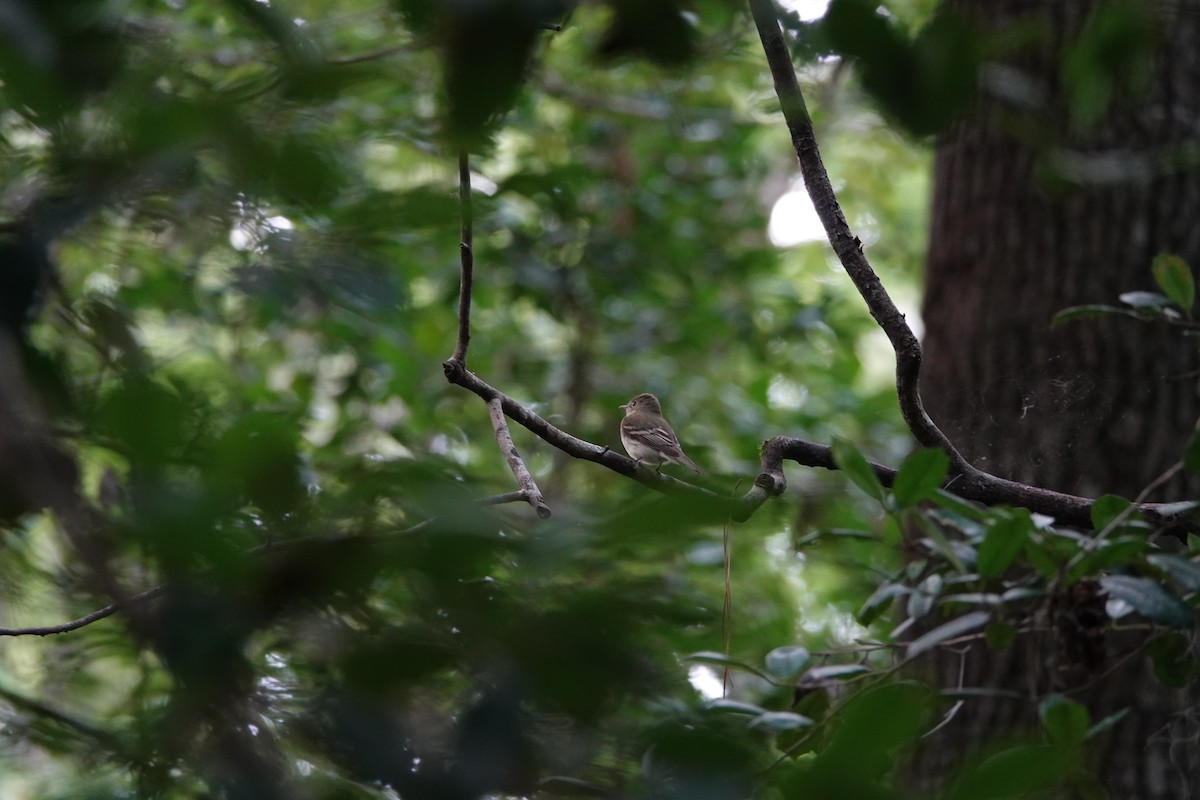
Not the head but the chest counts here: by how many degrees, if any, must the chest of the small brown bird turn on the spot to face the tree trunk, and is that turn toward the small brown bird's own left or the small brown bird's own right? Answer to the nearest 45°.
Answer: approximately 180°
